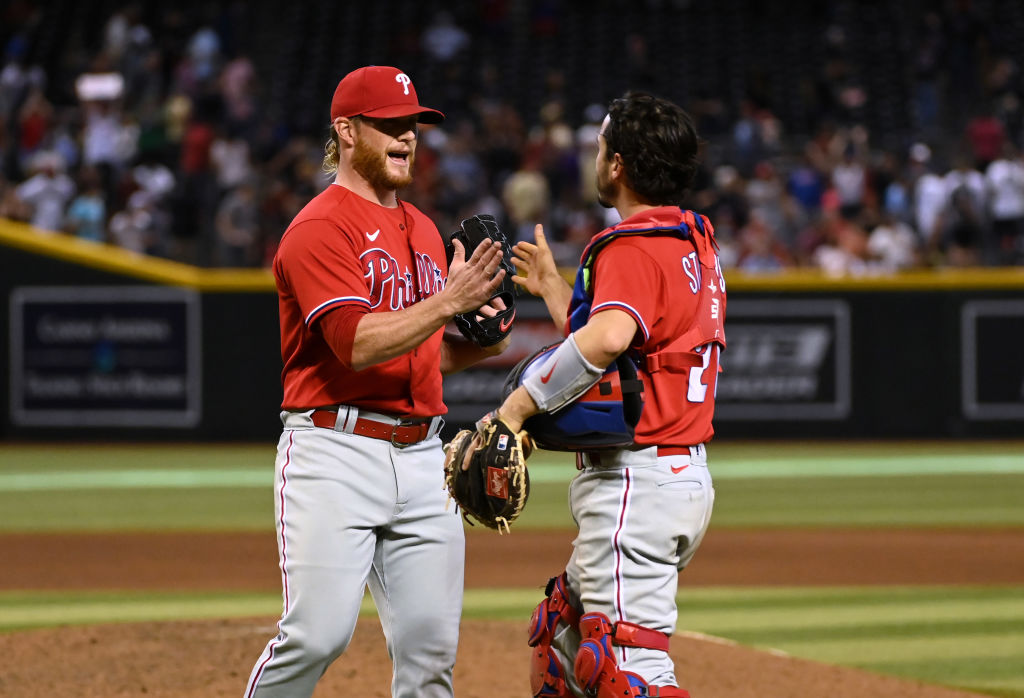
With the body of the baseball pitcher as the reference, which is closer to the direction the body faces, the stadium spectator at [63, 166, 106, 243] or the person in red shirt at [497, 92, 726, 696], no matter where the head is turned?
the person in red shirt

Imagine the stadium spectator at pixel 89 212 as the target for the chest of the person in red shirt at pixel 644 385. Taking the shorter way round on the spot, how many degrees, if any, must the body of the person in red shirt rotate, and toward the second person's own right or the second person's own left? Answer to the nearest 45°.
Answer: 0° — they already face them

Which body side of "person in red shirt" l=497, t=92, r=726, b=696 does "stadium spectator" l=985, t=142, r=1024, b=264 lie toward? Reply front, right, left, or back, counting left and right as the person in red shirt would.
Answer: right

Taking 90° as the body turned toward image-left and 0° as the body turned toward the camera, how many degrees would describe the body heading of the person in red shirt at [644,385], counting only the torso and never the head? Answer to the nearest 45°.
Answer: approximately 135°

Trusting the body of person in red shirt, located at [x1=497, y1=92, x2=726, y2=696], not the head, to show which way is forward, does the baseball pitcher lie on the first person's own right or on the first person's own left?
on the first person's own left

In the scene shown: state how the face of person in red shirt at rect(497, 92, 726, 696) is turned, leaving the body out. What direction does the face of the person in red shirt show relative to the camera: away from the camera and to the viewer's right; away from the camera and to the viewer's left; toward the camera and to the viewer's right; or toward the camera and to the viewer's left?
away from the camera and to the viewer's left

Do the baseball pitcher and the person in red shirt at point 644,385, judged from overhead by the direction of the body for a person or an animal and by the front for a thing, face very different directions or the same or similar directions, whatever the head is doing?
very different directions

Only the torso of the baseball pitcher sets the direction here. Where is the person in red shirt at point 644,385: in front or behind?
in front

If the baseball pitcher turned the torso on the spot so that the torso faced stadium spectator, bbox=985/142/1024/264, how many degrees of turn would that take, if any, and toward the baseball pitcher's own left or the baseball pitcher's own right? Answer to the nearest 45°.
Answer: approximately 90° to the baseball pitcher's own left

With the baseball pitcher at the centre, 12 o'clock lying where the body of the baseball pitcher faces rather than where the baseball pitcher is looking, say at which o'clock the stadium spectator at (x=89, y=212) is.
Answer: The stadium spectator is roughly at 7 o'clock from the baseball pitcher.

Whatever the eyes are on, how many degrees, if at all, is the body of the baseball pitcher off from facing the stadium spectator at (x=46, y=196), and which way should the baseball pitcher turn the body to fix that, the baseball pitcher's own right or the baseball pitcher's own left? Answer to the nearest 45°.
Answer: approximately 135° to the baseball pitcher's own left
